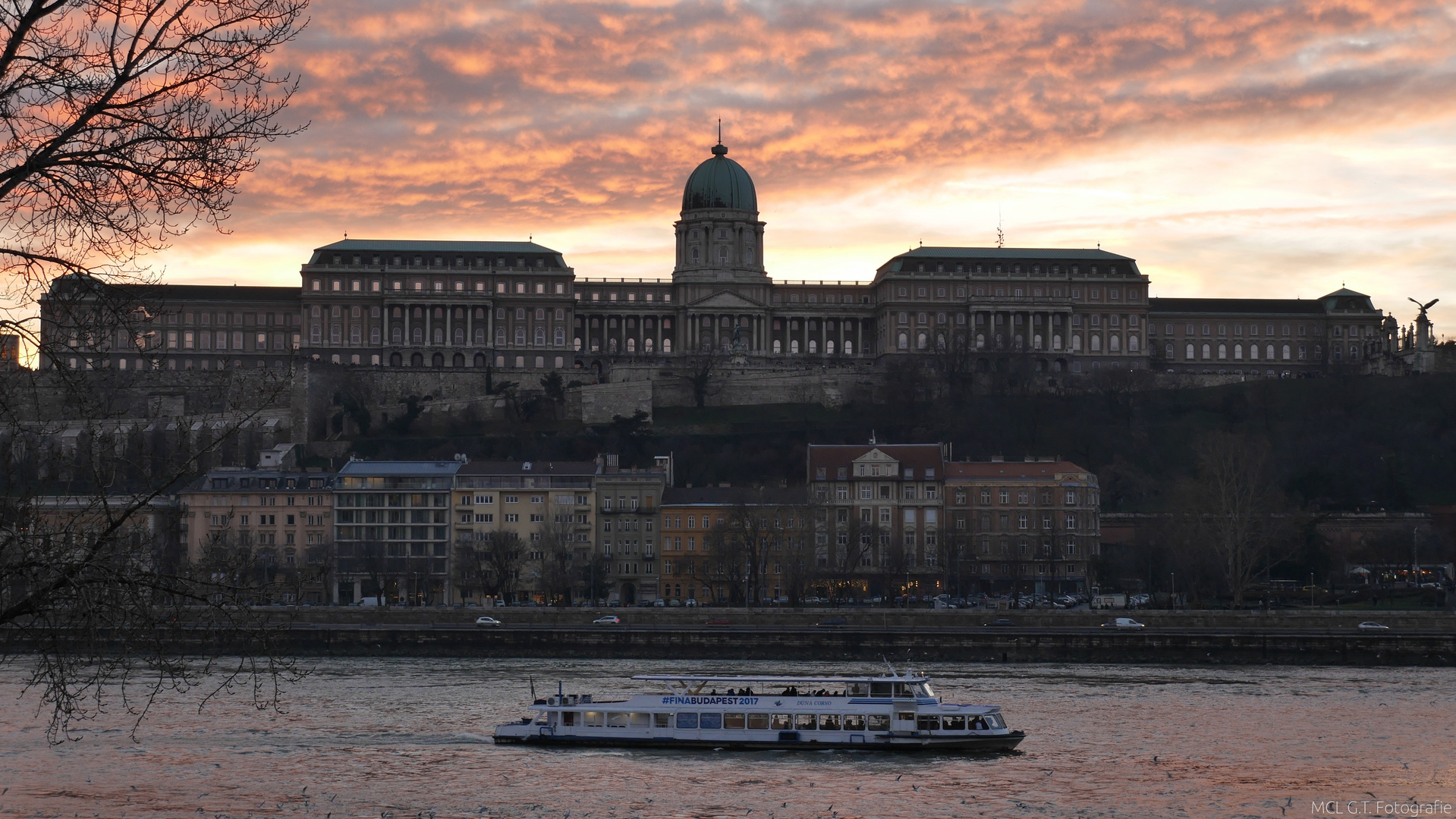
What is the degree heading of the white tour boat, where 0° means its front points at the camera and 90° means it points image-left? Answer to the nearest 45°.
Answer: approximately 270°
